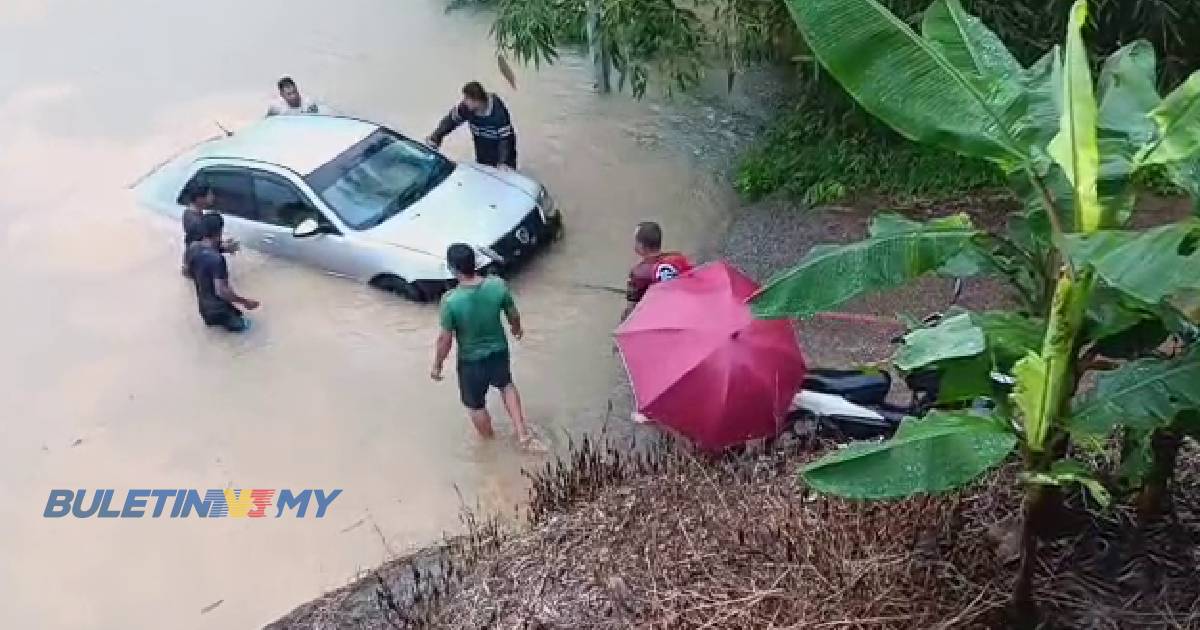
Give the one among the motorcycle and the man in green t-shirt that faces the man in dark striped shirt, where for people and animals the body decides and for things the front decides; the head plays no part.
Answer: the man in green t-shirt

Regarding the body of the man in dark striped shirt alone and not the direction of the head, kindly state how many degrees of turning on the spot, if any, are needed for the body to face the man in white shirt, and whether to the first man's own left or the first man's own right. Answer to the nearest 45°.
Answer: approximately 90° to the first man's own right

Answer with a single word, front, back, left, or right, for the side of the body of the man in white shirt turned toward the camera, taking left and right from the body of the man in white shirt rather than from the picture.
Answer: front

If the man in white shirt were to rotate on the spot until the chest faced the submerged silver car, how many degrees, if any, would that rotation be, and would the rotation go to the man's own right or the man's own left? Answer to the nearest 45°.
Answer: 0° — they already face it

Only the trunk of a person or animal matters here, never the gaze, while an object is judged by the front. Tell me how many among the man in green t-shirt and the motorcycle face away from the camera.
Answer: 1

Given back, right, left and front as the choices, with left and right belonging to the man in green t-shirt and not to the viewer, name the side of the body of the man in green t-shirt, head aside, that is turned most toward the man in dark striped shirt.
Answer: front

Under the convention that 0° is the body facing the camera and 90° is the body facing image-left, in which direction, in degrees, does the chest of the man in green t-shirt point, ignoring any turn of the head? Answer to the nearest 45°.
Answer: approximately 180°

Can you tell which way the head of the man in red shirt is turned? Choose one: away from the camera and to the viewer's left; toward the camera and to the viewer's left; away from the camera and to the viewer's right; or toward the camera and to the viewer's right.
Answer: away from the camera and to the viewer's left

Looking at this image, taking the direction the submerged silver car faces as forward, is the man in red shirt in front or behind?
in front

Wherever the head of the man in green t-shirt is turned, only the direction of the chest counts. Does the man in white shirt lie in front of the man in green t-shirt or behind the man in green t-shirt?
in front

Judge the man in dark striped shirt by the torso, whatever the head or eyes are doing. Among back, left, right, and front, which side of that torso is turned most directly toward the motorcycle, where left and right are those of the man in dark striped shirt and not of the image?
left

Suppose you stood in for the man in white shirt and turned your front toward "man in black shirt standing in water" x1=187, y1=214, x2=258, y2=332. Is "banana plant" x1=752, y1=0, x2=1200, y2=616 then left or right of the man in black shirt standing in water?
left

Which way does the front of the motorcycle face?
to the viewer's right

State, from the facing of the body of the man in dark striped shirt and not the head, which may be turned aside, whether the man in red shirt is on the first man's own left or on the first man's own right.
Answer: on the first man's own left

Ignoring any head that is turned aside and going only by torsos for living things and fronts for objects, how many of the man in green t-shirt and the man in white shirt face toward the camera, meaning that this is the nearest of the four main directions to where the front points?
1

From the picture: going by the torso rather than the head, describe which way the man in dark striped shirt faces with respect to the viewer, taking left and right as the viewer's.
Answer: facing the viewer and to the left of the viewer

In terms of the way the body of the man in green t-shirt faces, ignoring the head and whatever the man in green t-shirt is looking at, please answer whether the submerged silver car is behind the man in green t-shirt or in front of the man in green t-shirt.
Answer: in front
